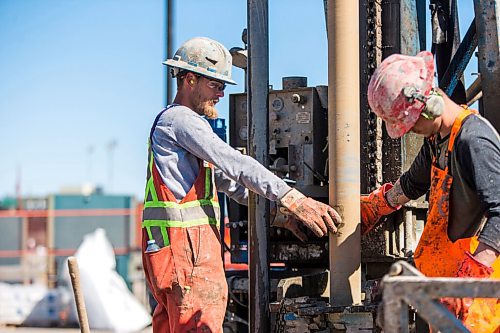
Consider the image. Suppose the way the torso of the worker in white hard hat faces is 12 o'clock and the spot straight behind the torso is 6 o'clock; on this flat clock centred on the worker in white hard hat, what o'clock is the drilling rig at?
The drilling rig is roughly at 11 o'clock from the worker in white hard hat.

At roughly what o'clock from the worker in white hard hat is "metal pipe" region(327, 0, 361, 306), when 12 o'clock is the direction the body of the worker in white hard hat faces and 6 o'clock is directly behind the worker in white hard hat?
The metal pipe is roughly at 12 o'clock from the worker in white hard hat.

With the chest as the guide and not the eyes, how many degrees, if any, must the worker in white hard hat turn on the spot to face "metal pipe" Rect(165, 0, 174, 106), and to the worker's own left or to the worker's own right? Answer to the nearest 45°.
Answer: approximately 90° to the worker's own left

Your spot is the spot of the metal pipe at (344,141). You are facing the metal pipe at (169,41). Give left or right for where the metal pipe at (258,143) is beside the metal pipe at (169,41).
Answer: left

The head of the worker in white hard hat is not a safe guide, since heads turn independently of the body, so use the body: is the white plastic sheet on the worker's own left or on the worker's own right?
on the worker's own left

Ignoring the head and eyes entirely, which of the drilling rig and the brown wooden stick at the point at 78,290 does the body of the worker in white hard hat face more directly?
the drilling rig

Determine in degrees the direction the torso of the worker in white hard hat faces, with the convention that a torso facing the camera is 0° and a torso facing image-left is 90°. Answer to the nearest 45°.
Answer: approximately 270°

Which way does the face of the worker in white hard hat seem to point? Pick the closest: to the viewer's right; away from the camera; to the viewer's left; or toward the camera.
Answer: to the viewer's right

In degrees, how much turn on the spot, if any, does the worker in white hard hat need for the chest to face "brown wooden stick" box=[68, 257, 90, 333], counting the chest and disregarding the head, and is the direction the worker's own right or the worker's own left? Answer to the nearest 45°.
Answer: approximately 135° to the worker's own left

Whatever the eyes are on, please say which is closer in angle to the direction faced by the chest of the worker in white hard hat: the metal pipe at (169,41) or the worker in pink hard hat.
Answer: the worker in pink hard hat
